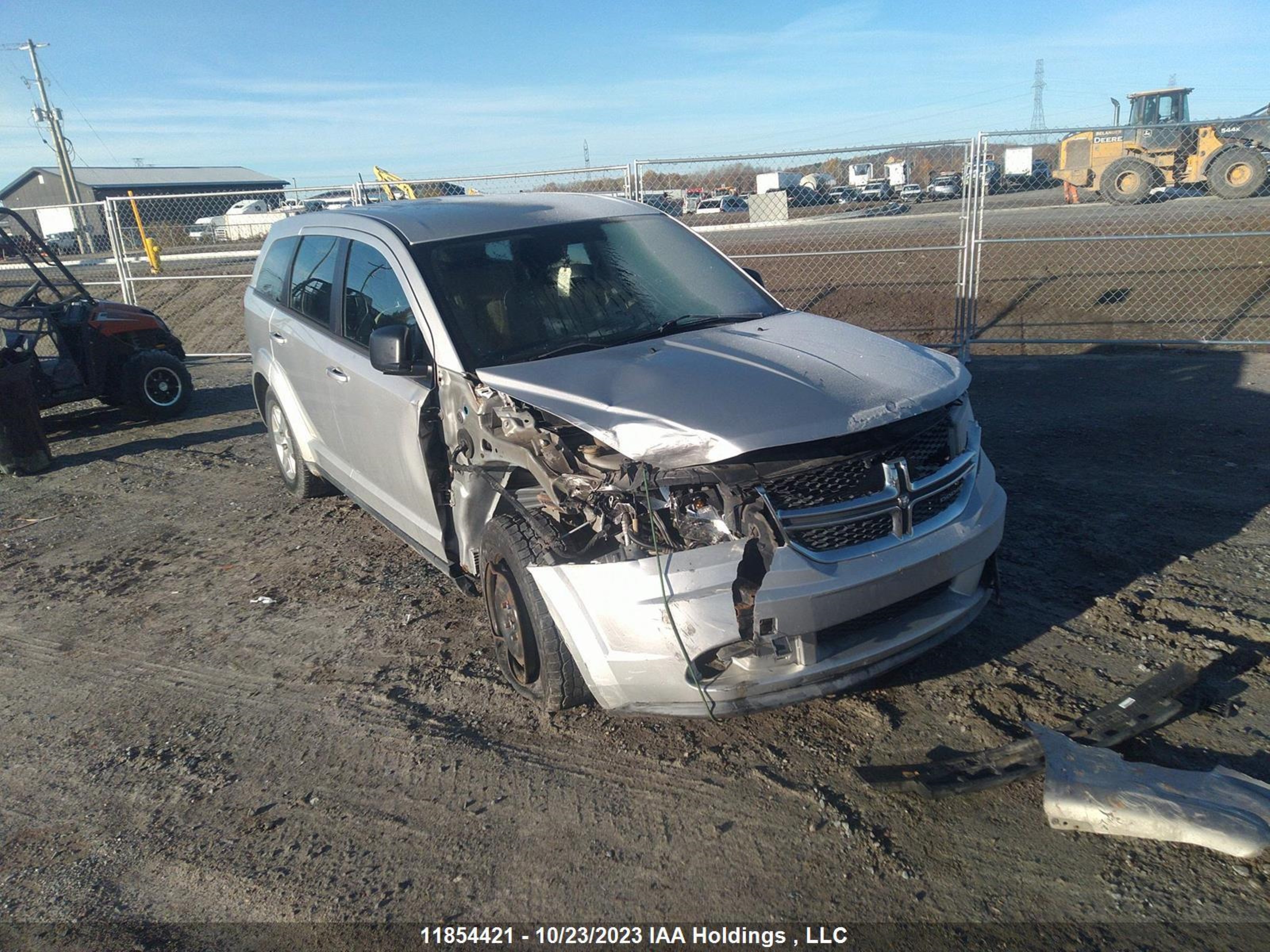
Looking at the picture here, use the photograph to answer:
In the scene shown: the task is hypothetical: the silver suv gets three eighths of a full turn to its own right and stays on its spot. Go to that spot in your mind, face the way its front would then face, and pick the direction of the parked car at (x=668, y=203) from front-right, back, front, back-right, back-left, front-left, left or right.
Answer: right

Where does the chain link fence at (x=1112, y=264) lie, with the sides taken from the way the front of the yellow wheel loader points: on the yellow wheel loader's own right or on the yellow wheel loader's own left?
on the yellow wheel loader's own right

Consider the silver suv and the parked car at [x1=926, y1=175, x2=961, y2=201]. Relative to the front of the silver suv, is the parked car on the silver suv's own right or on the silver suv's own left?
on the silver suv's own left

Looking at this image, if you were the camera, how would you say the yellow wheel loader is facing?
facing to the right of the viewer

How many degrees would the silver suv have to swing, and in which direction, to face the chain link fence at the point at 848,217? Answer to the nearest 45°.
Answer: approximately 135° to its left

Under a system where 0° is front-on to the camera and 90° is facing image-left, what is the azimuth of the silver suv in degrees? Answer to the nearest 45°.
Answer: approximately 315°

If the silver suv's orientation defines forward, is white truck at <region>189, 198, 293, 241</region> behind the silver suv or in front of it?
behind

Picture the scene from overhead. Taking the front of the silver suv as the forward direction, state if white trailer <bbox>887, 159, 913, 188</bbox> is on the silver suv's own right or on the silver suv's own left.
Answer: on the silver suv's own left
